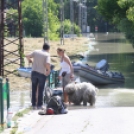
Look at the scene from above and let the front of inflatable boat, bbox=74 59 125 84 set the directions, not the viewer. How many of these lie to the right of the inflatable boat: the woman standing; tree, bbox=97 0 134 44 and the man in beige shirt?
1

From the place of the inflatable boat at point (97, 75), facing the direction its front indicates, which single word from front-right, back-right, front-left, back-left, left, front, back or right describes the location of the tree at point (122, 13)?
right

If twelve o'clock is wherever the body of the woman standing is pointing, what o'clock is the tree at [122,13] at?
The tree is roughly at 5 o'clock from the woman standing.

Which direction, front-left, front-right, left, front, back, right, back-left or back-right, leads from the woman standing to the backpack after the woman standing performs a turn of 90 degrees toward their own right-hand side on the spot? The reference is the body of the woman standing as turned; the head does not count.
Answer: back-left

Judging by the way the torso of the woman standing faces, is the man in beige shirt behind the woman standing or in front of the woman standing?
in front

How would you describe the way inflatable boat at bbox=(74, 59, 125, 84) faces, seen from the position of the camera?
facing to the left of the viewer

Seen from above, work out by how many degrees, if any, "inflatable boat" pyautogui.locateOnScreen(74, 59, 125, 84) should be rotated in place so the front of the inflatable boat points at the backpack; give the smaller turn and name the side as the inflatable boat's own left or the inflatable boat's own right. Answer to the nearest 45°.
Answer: approximately 90° to the inflatable boat's own left

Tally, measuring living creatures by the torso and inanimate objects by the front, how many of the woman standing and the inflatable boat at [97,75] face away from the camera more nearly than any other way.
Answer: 0
